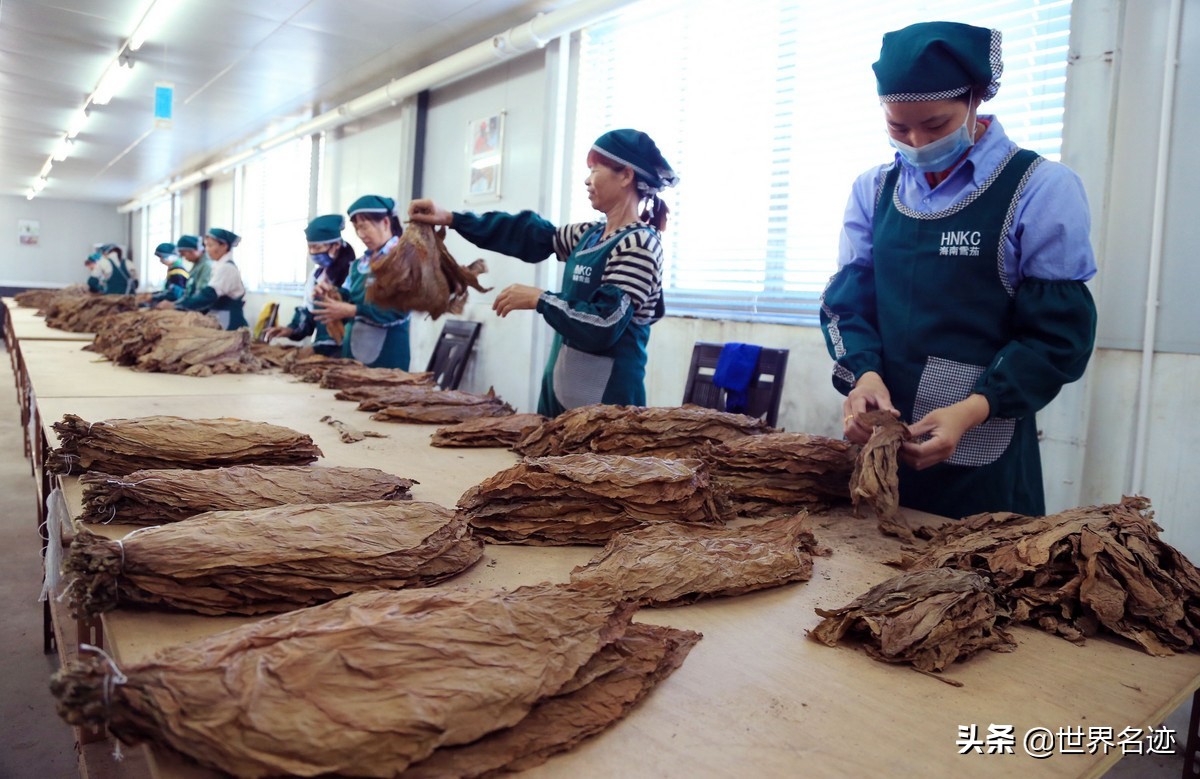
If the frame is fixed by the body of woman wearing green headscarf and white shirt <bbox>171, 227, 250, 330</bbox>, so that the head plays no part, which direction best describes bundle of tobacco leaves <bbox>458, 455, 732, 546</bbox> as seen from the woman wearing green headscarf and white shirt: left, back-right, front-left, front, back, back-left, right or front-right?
left

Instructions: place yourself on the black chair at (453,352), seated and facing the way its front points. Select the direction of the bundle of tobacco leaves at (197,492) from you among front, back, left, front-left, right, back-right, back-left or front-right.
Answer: front-left

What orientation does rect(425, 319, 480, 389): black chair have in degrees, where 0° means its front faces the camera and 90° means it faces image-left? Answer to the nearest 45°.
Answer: approximately 45°

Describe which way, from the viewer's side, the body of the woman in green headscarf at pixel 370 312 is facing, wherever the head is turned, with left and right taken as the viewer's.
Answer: facing the viewer and to the left of the viewer

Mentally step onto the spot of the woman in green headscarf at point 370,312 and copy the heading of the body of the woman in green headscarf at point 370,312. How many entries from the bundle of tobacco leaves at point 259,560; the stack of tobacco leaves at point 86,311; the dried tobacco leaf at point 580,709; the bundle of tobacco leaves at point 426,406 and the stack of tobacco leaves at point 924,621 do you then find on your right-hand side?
1

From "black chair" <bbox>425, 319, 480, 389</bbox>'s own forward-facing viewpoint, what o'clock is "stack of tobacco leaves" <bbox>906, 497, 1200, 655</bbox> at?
The stack of tobacco leaves is roughly at 10 o'clock from the black chair.

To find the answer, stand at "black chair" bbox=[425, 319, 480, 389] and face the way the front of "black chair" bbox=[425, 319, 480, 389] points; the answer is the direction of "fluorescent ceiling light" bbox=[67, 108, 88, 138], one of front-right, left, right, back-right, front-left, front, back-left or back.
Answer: right

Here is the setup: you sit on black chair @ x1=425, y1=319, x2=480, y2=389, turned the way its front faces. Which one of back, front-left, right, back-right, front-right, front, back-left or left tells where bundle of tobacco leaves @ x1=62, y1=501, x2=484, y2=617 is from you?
front-left

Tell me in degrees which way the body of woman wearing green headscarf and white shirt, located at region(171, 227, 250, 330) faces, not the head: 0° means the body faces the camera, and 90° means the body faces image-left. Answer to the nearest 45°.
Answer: approximately 90°

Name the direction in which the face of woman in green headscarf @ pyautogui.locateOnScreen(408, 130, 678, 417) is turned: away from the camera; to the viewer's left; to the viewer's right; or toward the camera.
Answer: to the viewer's left

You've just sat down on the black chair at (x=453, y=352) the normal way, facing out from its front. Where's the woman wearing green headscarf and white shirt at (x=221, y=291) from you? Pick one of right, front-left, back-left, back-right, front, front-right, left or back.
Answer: right

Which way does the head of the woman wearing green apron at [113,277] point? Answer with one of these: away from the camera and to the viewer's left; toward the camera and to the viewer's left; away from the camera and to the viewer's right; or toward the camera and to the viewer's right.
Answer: toward the camera and to the viewer's left
